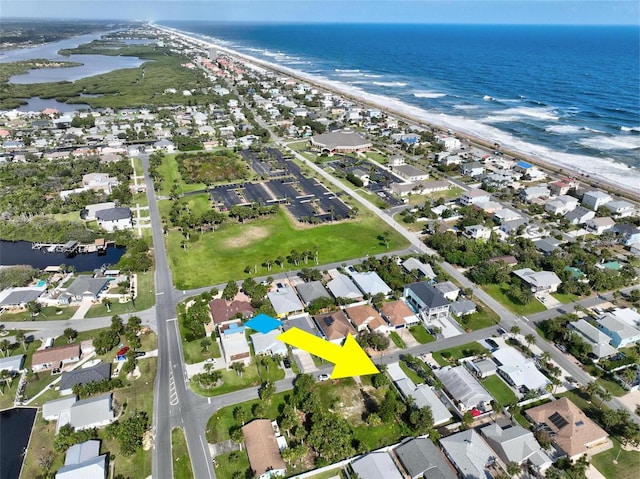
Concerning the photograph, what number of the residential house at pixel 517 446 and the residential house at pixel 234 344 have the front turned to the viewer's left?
0

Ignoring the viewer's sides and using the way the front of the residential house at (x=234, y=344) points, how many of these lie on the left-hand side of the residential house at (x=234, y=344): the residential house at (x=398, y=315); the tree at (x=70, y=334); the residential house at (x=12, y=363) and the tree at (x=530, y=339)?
2

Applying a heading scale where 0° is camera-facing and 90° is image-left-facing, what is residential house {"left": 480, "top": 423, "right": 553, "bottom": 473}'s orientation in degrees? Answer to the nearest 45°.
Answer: approximately 315°

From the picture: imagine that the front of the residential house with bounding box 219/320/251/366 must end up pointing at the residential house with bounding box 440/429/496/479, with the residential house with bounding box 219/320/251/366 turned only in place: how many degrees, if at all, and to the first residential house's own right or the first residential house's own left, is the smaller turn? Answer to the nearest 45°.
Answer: approximately 45° to the first residential house's own left

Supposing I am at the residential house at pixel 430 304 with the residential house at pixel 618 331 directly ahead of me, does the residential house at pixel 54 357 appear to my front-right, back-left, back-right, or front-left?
back-right

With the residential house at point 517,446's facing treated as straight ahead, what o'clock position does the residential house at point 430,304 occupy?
the residential house at point 430,304 is roughly at 6 o'clock from the residential house at point 517,446.

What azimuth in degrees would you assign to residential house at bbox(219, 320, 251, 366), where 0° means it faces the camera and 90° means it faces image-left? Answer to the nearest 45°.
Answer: approximately 0°

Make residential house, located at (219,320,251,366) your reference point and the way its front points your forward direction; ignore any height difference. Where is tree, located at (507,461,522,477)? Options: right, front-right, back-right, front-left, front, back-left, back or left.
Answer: front-left

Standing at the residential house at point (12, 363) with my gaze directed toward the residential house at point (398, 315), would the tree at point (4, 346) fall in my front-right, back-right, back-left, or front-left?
back-left

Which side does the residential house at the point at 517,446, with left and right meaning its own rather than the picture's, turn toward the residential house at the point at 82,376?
right

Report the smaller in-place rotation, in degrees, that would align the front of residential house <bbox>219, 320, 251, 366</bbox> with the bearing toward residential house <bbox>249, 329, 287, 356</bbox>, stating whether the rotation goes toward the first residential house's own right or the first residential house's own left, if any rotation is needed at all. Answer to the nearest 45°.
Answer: approximately 90° to the first residential house's own left

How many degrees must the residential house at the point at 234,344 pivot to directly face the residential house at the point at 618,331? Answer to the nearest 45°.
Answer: approximately 90° to its left

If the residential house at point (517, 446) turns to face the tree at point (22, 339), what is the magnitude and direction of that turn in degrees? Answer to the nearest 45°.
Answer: approximately 135° to its right

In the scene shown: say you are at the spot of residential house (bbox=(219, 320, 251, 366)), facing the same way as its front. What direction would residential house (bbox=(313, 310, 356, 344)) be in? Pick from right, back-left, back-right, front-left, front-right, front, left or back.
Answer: left
